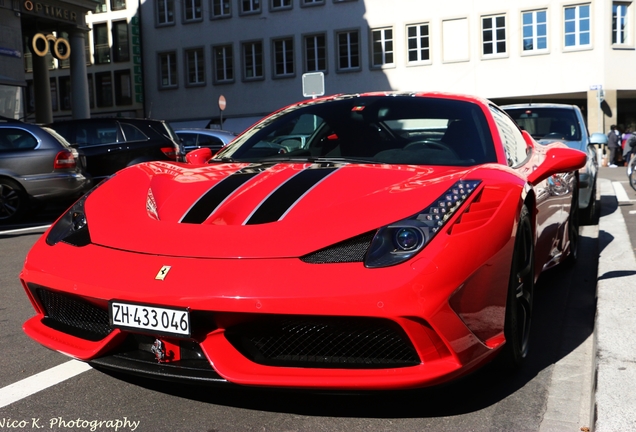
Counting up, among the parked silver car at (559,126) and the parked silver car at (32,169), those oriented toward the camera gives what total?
1

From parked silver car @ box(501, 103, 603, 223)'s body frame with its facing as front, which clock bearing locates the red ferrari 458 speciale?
The red ferrari 458 speciale is roughly at 12 o'clock from the parked silver car.

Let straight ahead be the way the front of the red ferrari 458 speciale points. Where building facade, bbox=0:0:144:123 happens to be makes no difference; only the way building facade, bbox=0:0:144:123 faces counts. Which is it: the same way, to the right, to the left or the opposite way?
to the left

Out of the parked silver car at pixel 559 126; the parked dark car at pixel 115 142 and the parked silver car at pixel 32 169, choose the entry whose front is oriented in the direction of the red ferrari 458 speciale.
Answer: the parked silver car at pixel 559 126

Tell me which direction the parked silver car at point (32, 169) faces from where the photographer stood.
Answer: facing to the left of the viewer

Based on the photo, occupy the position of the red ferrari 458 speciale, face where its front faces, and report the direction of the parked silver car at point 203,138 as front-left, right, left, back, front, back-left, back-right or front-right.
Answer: back-right

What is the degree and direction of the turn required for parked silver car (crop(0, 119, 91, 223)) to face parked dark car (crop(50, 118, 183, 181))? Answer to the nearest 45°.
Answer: approximately 135° to its right

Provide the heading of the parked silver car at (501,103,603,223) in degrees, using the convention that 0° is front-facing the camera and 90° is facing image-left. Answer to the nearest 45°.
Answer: approximately 0°

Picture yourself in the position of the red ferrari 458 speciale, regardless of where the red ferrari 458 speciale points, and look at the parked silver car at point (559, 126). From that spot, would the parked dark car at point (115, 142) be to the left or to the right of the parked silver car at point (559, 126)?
left

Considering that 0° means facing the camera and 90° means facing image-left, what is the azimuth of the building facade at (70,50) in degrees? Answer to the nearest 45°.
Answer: approximately 315°
